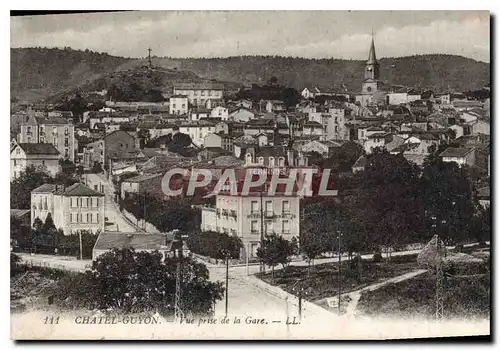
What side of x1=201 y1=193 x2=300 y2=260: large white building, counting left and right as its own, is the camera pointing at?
front

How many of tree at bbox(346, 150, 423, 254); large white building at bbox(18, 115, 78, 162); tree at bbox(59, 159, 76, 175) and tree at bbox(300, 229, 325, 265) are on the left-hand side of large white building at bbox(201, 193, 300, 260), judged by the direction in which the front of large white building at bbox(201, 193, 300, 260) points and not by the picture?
2

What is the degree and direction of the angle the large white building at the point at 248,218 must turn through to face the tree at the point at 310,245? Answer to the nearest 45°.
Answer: approximately 90° to its left

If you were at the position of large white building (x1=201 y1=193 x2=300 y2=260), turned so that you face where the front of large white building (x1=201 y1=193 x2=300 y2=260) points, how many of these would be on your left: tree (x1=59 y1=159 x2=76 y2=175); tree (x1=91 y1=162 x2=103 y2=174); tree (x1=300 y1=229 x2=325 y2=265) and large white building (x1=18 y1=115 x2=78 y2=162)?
1

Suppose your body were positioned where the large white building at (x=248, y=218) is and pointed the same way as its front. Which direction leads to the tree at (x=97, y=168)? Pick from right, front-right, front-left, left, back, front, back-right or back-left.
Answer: right

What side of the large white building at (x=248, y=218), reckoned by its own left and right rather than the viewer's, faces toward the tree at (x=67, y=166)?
right

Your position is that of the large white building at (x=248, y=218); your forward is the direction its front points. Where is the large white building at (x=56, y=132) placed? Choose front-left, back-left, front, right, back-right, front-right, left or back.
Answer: right

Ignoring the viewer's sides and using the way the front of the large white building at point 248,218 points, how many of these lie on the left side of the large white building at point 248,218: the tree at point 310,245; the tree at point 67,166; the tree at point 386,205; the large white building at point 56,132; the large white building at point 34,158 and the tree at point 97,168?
2
